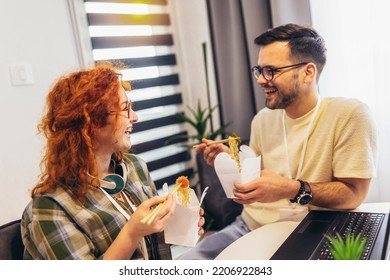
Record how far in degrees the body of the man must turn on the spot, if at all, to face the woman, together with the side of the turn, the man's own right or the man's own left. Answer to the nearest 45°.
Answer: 0° — they already face them

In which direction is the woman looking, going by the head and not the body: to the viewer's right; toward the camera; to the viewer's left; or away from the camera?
to the viewer's right
